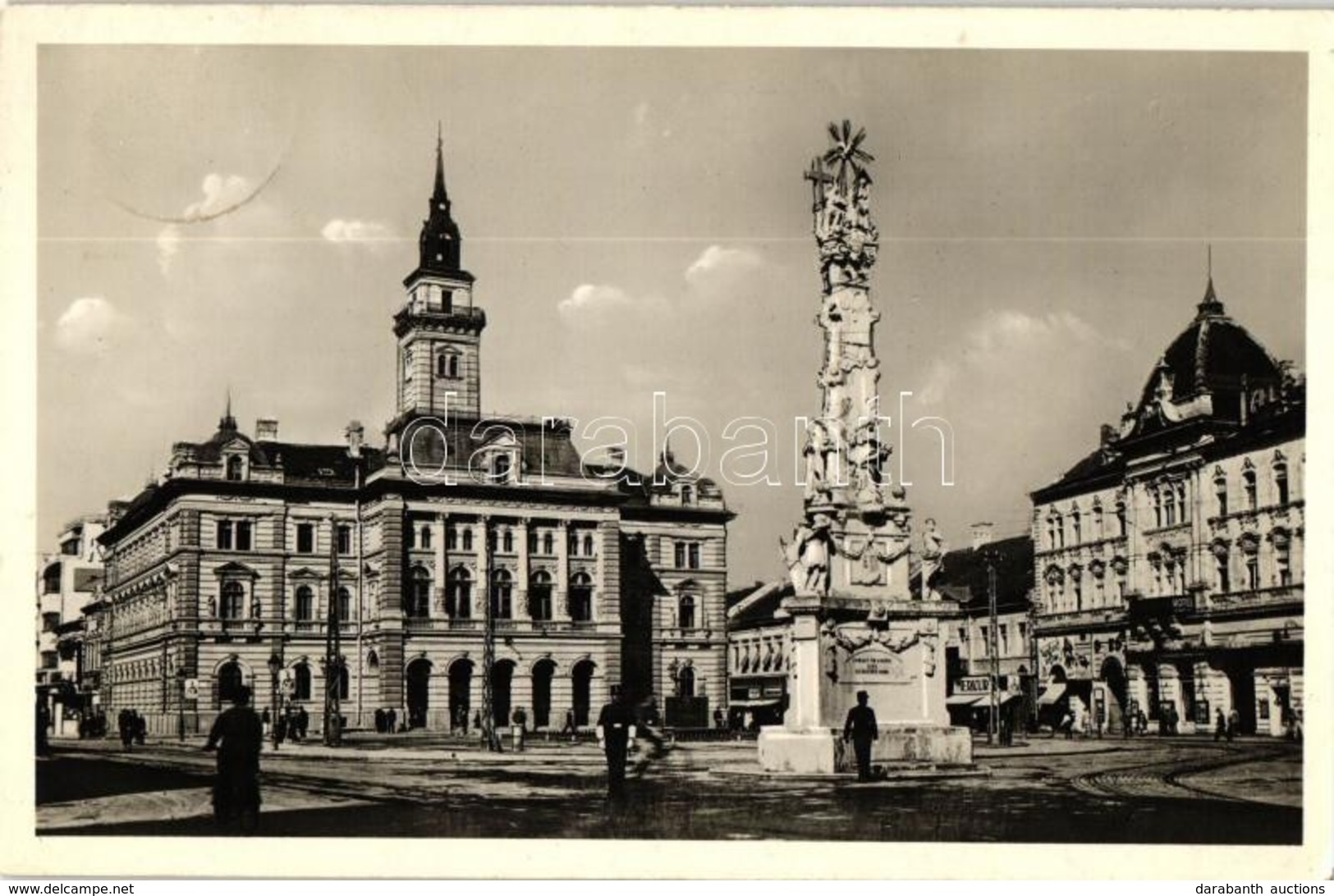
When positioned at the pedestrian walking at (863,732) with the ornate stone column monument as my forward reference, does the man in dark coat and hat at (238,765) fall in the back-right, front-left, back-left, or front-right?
back-left
